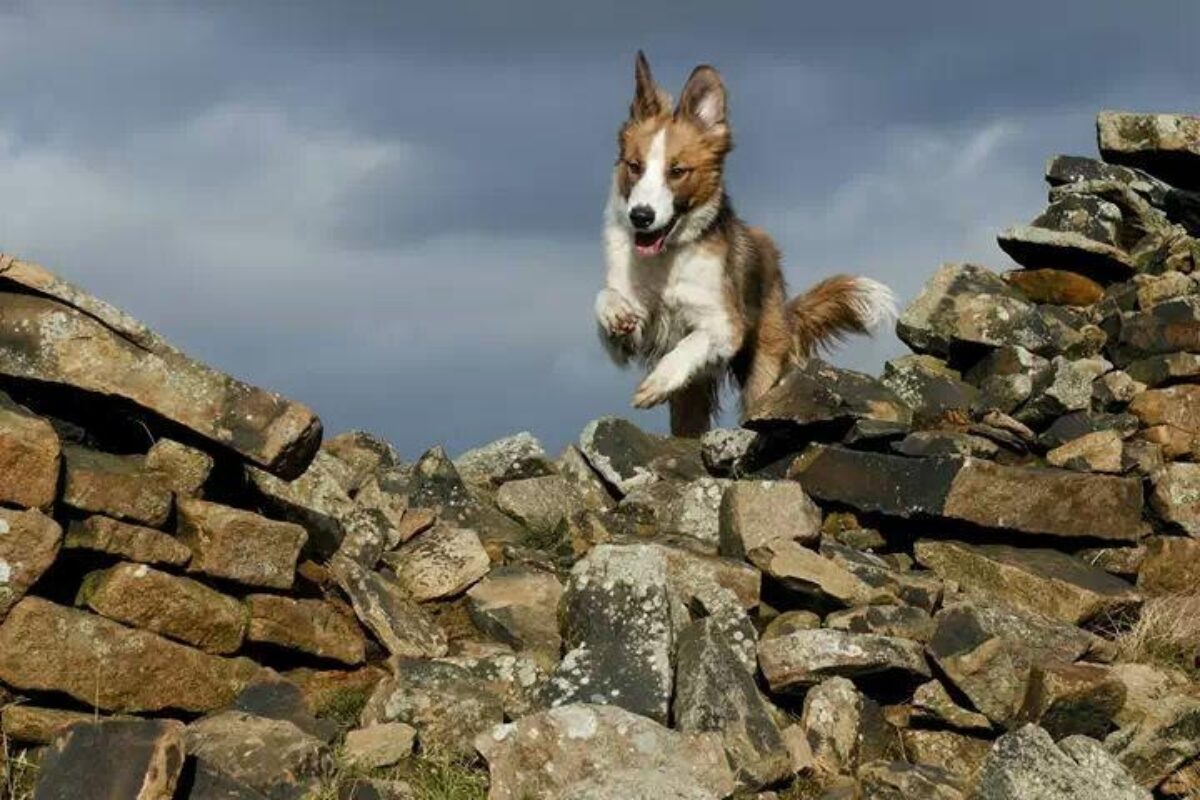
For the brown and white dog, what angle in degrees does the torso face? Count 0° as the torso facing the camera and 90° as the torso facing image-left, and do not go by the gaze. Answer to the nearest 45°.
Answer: approximately 45°

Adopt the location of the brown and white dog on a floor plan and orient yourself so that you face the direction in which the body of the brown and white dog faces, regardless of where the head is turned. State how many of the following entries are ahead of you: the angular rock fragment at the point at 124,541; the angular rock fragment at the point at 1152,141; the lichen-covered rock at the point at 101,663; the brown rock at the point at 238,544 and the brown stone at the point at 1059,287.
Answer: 3

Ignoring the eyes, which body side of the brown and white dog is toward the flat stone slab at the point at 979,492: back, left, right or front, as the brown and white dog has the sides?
left

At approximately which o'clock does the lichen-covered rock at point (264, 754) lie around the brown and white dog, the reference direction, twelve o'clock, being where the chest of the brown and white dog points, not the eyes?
The lichen-covered rock is roughly at 11 o'clock from the brown and white dog.

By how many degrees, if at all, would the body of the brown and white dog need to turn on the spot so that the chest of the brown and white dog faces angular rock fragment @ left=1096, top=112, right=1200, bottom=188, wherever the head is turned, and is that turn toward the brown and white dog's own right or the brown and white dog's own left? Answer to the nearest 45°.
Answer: approximately 180°

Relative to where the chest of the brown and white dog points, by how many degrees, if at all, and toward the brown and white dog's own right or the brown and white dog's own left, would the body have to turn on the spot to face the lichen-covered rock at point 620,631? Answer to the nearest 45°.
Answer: approximately 45° to the brown and white dog's own left

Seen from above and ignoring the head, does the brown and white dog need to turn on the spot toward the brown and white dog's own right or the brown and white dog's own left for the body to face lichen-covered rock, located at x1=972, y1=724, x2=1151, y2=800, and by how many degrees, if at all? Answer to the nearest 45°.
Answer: approximately 90° to the brown and white dog's own left
